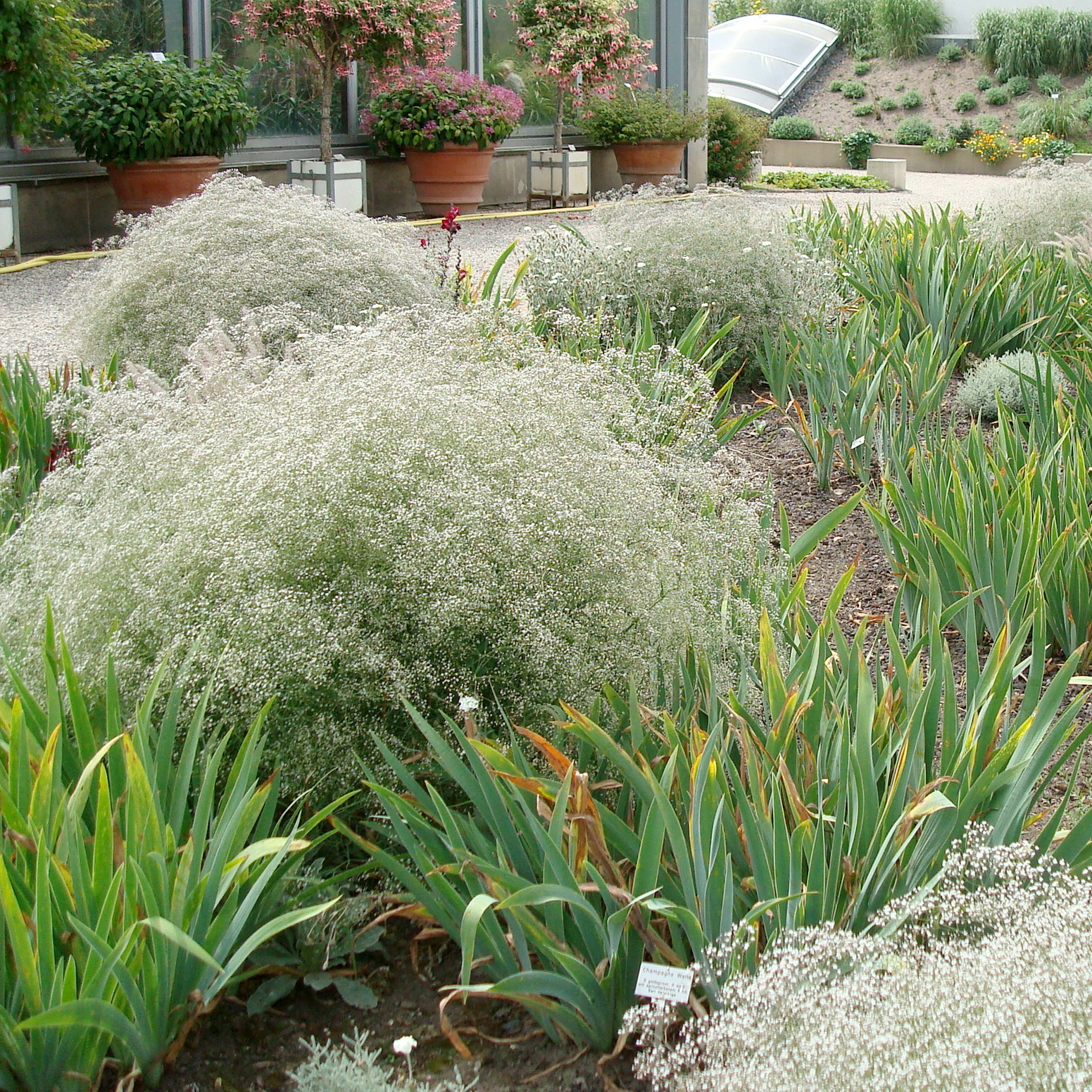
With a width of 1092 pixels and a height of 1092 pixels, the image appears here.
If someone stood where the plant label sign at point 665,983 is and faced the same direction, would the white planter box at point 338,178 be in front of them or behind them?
behind

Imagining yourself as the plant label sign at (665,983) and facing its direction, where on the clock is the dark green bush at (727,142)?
The dark green bush is roughly at 6 o'clock from the plant label sign.

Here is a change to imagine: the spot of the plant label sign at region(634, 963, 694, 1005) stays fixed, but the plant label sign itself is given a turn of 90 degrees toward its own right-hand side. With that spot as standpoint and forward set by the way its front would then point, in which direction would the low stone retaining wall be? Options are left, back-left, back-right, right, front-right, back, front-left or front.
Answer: right

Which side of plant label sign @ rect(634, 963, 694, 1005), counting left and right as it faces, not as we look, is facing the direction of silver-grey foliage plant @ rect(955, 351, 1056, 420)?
back

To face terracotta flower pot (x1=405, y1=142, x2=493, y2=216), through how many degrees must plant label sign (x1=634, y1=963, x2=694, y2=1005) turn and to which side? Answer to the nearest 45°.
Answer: approximately 180°

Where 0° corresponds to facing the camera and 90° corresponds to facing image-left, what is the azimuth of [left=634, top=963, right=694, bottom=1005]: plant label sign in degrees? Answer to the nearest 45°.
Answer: approximately 0°

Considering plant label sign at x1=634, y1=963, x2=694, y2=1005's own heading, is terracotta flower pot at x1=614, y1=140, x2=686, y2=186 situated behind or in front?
behind

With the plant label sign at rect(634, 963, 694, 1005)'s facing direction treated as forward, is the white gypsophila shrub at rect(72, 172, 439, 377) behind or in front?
behind

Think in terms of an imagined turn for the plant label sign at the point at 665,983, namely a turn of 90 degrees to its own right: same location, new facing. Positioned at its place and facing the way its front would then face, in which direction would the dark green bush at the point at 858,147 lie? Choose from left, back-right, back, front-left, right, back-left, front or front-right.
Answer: right

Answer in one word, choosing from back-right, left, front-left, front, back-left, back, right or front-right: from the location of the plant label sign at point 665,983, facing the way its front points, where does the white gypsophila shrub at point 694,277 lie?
back
